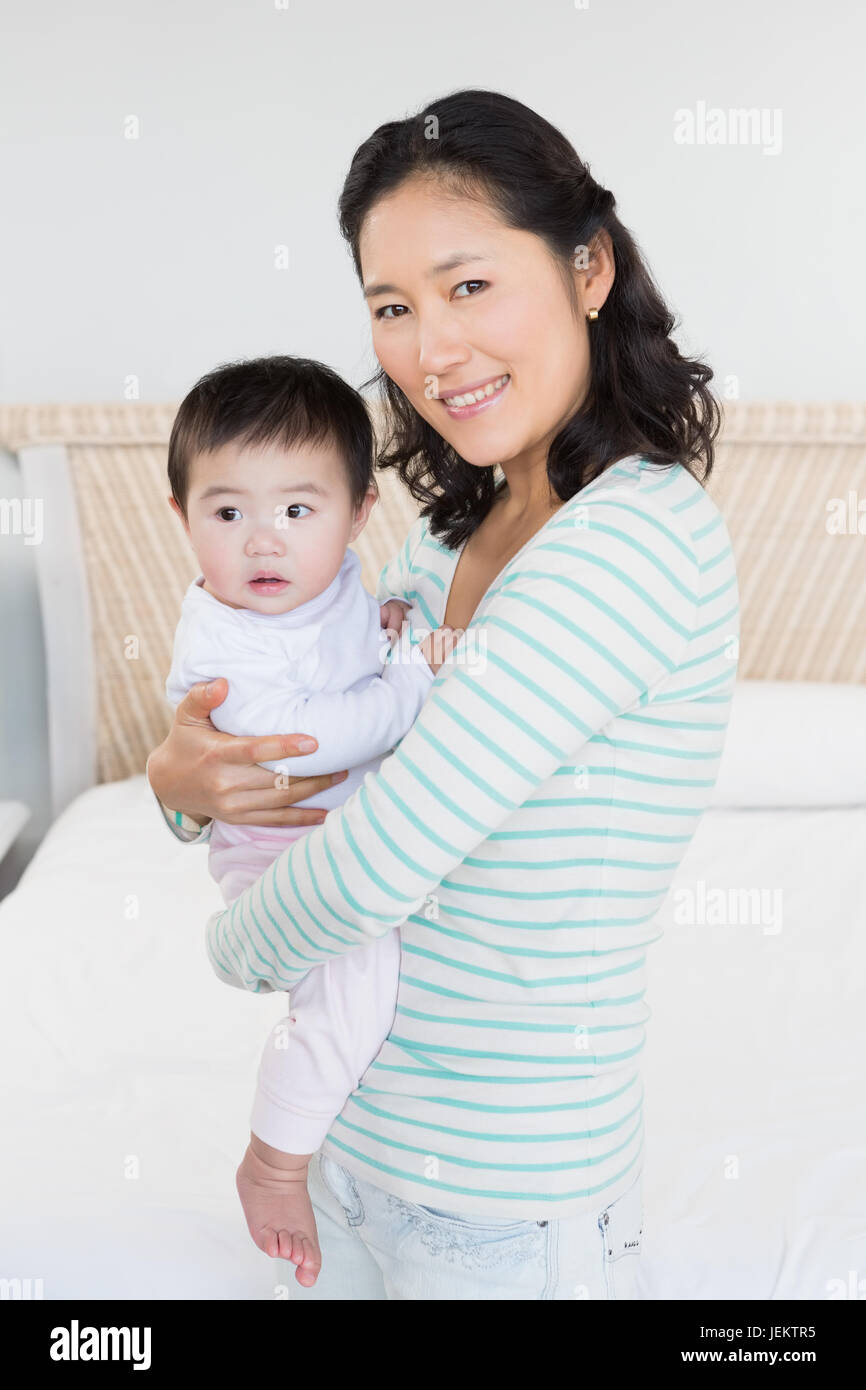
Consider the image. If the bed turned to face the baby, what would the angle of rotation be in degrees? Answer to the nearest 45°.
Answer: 0° — it already faces them

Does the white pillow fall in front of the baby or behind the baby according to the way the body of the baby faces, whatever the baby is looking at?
behind

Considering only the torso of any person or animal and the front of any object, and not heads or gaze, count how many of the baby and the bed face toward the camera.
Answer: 2
